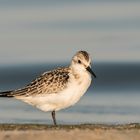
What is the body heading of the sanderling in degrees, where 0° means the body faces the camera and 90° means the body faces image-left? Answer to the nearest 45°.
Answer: approximately 270°
